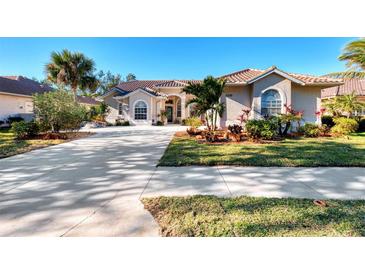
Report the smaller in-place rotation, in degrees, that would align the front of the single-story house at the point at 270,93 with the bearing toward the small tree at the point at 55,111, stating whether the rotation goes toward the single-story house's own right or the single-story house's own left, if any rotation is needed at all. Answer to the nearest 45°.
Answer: approximately 90° to the single-story house's own right

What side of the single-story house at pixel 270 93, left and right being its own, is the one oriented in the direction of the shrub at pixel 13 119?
right

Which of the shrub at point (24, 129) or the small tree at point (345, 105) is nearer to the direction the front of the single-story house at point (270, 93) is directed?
the shrub

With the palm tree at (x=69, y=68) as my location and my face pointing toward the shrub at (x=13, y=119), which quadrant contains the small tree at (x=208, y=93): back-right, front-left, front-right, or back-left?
back-left

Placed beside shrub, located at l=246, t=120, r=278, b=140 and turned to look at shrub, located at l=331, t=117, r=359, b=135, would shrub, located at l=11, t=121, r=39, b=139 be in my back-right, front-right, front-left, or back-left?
back-left

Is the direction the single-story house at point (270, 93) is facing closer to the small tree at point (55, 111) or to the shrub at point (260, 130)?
the shrub

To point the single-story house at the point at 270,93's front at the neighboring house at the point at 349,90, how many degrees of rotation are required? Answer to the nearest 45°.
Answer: approximately 135° to its left

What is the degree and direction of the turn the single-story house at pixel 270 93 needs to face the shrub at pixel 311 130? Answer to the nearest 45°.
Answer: approximately 45° to its left

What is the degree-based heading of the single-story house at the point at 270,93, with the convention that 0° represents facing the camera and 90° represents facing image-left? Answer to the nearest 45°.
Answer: approximately 0°

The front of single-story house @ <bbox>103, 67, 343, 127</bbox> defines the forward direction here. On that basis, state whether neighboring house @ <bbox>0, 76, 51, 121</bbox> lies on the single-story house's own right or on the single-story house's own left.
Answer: on the single-story house's own right

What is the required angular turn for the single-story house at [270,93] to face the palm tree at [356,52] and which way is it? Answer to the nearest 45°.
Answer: approximately 45° to its left

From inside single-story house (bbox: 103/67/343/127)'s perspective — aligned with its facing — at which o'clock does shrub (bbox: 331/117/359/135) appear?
The shrub is roughly at 9 o'clock from the single-story house.
